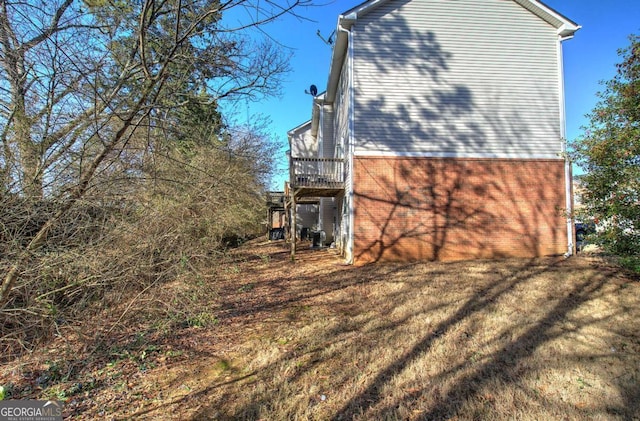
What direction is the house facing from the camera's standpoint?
to the viewer's right
